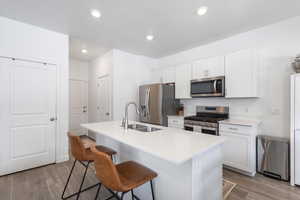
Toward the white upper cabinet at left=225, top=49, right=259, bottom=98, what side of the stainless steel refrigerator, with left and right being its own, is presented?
left

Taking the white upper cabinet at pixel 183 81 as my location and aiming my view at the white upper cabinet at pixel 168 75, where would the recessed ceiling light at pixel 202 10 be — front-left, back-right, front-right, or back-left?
back-left

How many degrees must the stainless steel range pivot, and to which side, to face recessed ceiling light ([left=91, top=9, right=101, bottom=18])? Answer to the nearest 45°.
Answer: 0° — it already faces it

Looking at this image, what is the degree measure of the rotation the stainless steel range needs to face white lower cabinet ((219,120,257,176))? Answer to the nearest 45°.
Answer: approximately 90° to its left

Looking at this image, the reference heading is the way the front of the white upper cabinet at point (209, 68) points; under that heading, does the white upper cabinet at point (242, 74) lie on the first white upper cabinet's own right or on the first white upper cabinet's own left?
on the first white upper cabinet's own left

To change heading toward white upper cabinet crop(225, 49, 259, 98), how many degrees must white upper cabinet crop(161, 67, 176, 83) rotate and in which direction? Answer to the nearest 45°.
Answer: approximately 90° to its left

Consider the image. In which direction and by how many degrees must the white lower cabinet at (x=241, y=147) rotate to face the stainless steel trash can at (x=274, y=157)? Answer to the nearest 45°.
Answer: approximately 135° to its left

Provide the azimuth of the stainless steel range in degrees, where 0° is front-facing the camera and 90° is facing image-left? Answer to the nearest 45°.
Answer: approximately 45°

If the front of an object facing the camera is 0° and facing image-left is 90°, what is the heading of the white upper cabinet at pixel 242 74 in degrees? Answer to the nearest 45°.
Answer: approximately 45°

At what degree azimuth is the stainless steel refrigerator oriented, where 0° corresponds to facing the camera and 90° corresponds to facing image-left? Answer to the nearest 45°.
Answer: approximately 45°
